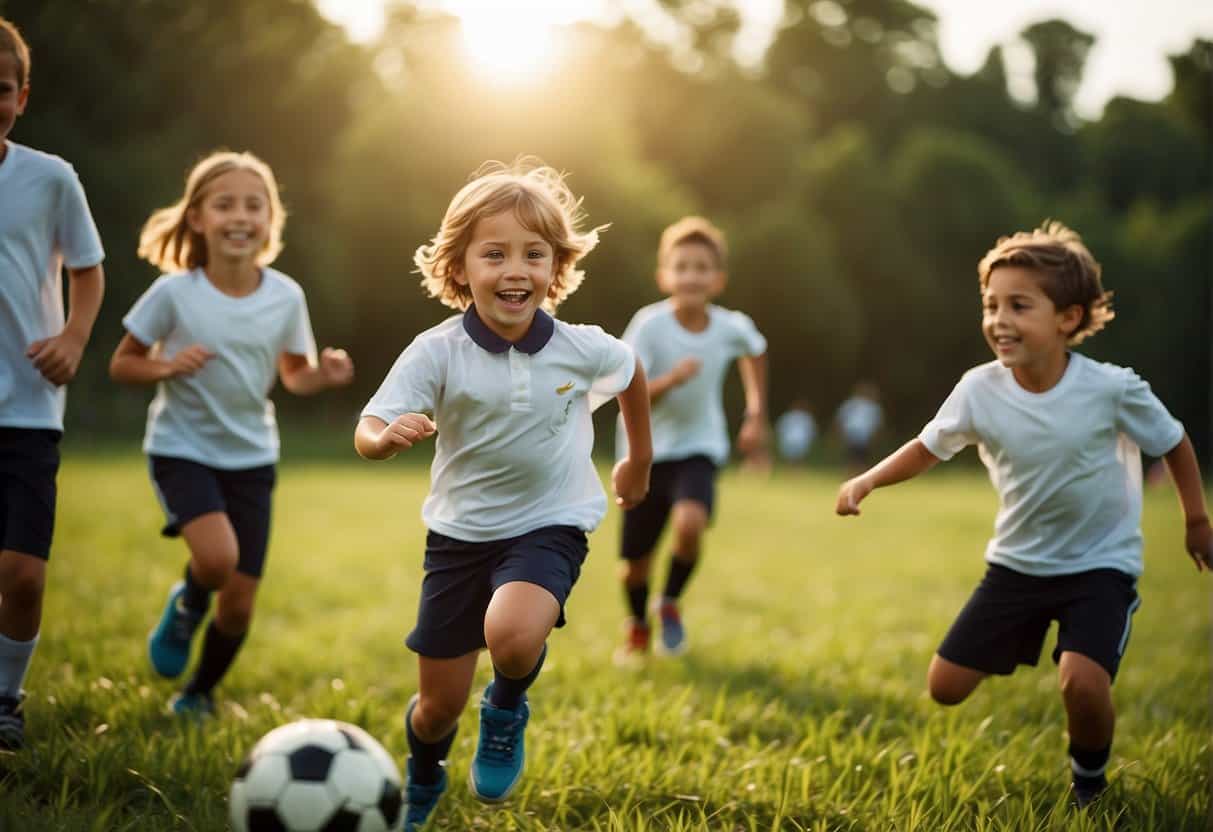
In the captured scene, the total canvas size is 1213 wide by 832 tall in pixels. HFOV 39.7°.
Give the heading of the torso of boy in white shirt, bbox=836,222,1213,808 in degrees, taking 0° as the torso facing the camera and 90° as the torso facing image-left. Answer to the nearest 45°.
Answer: approximately 45°

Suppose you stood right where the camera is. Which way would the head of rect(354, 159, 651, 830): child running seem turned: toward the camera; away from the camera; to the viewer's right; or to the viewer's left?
toward the camera

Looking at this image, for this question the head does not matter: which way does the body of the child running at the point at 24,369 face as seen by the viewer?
toward the camera

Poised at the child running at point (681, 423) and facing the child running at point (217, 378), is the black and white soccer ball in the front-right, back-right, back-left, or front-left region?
front-left

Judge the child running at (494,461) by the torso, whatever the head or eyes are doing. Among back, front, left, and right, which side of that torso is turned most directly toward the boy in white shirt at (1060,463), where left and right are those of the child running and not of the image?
left

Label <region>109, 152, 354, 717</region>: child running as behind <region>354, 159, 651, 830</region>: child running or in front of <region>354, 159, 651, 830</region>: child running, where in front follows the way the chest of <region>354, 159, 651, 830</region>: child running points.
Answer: behind

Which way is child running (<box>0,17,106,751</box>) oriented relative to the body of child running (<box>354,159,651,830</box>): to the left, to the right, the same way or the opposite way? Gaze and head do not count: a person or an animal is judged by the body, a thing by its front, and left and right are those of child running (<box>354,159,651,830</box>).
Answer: the same way

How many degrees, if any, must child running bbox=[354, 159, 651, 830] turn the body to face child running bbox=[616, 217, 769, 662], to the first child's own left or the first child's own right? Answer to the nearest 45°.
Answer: approximately 180°

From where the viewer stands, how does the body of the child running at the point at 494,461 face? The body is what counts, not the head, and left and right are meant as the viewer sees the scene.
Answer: facing the viewer

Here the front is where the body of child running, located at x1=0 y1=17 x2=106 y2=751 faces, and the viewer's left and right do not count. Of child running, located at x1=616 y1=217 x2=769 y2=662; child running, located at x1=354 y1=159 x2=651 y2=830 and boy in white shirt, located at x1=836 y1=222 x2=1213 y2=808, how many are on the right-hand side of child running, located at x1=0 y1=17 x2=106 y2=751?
0

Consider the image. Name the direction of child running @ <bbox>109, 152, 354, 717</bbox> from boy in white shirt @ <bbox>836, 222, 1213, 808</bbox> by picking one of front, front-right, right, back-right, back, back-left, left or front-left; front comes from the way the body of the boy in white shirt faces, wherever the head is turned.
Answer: front-right

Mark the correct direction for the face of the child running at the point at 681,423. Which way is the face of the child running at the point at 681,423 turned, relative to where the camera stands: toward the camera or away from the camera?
toward the camera

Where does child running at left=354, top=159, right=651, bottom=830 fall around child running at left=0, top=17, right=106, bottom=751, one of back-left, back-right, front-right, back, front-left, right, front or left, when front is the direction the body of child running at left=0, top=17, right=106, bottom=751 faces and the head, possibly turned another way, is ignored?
front-left

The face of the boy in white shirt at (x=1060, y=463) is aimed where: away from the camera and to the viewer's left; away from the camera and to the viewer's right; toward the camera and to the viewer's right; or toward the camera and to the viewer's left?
toward the camera and to the viewer's left

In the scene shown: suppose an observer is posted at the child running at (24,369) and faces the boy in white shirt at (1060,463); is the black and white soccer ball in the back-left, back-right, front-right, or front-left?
front-right

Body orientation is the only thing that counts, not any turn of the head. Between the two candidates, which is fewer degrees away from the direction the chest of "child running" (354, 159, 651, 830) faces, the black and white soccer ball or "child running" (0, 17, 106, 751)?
the black and white soccer ball
